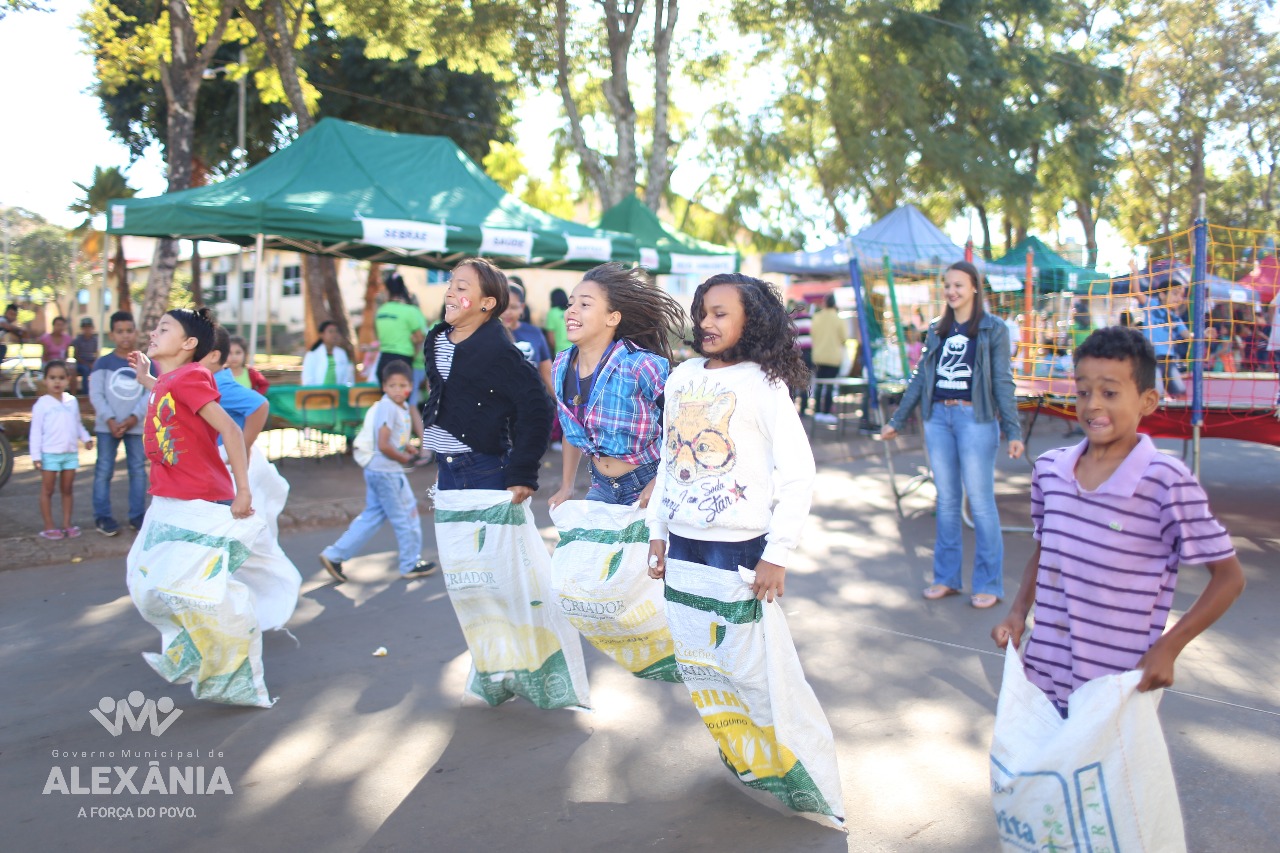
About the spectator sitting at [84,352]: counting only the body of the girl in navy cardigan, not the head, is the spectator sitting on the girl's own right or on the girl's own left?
on the girl's own right

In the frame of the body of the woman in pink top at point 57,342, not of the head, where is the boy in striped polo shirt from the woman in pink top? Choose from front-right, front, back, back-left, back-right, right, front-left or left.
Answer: front

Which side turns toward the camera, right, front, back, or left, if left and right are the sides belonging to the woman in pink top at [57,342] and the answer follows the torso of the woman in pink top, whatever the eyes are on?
front

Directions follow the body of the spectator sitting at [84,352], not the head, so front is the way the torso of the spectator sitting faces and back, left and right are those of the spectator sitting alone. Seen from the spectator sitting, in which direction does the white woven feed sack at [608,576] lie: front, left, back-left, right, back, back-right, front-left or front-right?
front

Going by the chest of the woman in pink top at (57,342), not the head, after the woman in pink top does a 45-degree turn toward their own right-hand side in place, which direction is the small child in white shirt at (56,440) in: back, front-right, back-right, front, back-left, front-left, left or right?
front-left

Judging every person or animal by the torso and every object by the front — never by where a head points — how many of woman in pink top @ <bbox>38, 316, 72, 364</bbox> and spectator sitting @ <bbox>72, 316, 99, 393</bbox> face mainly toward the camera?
2

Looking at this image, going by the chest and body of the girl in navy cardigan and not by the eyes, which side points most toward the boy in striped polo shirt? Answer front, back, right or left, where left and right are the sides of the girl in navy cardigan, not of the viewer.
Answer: left

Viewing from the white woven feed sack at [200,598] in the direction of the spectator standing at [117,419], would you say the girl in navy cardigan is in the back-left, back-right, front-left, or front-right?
back-right

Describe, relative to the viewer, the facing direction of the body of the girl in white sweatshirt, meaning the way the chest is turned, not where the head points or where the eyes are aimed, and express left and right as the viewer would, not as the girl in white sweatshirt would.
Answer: facing the viewer and to the left of the viewer

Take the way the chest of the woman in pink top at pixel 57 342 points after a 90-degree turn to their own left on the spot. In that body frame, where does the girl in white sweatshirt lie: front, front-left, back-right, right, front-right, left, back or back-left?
right

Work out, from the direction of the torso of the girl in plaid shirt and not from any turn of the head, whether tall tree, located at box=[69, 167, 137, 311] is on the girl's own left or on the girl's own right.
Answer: on the girl's own right

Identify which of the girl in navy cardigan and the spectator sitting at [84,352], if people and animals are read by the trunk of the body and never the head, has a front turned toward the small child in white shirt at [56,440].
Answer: the spectator sitting

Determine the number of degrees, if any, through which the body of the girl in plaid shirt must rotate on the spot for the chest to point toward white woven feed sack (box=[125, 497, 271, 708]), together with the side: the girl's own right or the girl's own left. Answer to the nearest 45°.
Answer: approximately 45° to the girl's own right

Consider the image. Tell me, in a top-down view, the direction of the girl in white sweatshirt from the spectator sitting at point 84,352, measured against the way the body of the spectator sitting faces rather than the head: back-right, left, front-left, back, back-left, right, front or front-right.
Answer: front
